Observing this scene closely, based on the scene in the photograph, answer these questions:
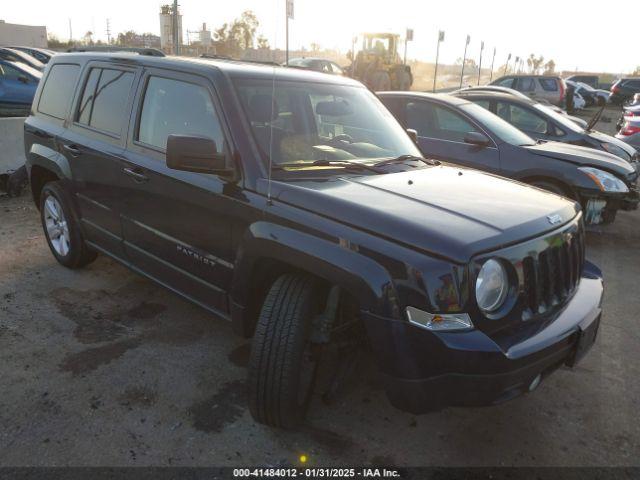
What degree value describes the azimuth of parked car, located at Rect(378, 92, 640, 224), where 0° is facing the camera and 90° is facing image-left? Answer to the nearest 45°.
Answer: approximately 315°

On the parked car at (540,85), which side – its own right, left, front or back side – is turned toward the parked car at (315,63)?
front

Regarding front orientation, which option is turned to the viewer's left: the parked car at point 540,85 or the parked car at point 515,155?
the parked car at point 540,85

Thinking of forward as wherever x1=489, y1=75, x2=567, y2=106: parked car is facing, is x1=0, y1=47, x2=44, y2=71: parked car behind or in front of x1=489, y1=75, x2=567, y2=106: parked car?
in front

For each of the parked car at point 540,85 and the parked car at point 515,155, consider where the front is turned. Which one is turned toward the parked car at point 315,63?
the parked car at point 540,85

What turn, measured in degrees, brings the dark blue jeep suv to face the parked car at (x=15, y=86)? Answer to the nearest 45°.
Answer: approximately 180°

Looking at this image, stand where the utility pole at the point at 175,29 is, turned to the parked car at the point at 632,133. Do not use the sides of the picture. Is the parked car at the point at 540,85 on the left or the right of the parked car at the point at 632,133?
left

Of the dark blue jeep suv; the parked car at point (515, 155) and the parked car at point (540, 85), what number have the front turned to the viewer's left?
1

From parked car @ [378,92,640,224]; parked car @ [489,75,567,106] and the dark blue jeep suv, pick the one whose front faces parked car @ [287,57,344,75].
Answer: parked car @ [489,75,567,106]

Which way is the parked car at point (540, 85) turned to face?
to the viewer's left

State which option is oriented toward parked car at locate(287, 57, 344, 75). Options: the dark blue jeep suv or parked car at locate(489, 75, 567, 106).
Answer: parked car at locate(489, 75, 567, 106)

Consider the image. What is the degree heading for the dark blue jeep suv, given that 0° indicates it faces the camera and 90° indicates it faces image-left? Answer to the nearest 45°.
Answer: approximately 315°

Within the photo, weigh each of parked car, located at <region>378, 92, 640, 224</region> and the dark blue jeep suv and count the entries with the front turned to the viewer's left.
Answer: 0
